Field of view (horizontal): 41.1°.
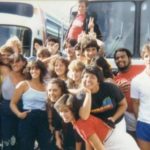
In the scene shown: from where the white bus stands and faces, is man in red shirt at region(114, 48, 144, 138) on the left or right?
on its left

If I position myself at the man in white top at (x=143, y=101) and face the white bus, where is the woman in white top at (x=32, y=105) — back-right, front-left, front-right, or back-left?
front-left

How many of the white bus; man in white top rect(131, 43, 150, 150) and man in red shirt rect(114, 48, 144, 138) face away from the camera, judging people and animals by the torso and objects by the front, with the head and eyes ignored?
0

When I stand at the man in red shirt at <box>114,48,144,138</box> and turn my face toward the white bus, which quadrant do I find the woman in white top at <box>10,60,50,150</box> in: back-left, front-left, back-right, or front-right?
front-left

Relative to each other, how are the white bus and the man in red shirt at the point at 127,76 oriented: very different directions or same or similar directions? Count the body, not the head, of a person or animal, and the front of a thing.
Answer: same or similar directions

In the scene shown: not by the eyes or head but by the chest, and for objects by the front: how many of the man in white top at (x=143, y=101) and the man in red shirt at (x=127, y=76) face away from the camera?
0

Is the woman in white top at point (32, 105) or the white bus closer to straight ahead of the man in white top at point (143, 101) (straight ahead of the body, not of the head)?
the woman in white top

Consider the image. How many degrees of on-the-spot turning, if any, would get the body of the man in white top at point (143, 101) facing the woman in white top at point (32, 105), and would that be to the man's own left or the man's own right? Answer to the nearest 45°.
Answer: approximately 90° to the man's own right

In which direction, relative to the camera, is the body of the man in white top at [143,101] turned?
toward the camera

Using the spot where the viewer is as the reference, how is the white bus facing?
facing the viewer and to the left of the viewer
